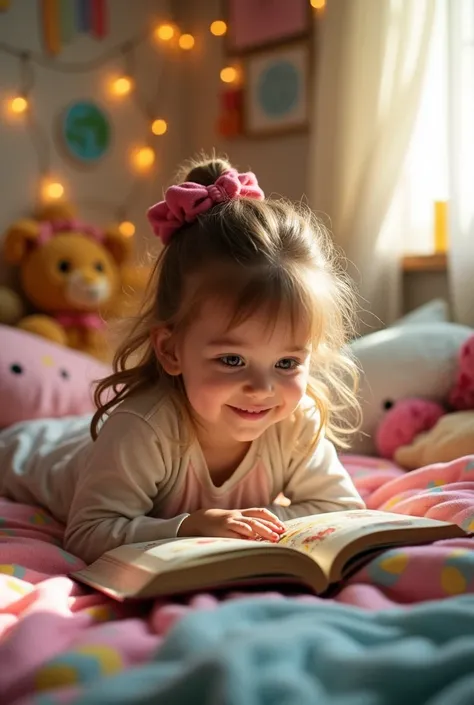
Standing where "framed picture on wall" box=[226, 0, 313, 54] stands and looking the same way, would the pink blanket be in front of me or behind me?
in front

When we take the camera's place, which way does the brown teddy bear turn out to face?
facing the viewer and to the right of the viewer

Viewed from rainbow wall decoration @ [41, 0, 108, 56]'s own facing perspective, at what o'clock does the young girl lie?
The young girl is roughly at 12 o'clock from the rainbow wall decoration.

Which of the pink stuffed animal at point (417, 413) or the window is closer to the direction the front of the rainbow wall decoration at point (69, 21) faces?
the pink stuffed animal

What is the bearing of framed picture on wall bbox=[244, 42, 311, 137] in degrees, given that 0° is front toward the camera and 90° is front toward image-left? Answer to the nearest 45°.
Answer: approximately 45°

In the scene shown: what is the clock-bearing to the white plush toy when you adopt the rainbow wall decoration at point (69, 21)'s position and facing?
The white plush toy is roughly at 11 o'clock from the rainbow wall decoration.

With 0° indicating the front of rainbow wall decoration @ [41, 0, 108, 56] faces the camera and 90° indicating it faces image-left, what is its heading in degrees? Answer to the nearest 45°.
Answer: approximately 0°

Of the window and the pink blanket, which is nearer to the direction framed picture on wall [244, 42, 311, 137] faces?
the pink blanket

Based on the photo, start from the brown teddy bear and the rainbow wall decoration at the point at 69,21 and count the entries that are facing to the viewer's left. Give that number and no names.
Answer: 0

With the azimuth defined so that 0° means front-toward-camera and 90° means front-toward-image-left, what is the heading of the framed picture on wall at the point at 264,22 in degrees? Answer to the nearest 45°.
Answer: approximately 45°

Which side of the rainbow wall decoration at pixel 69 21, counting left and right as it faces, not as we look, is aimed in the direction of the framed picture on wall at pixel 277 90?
left
